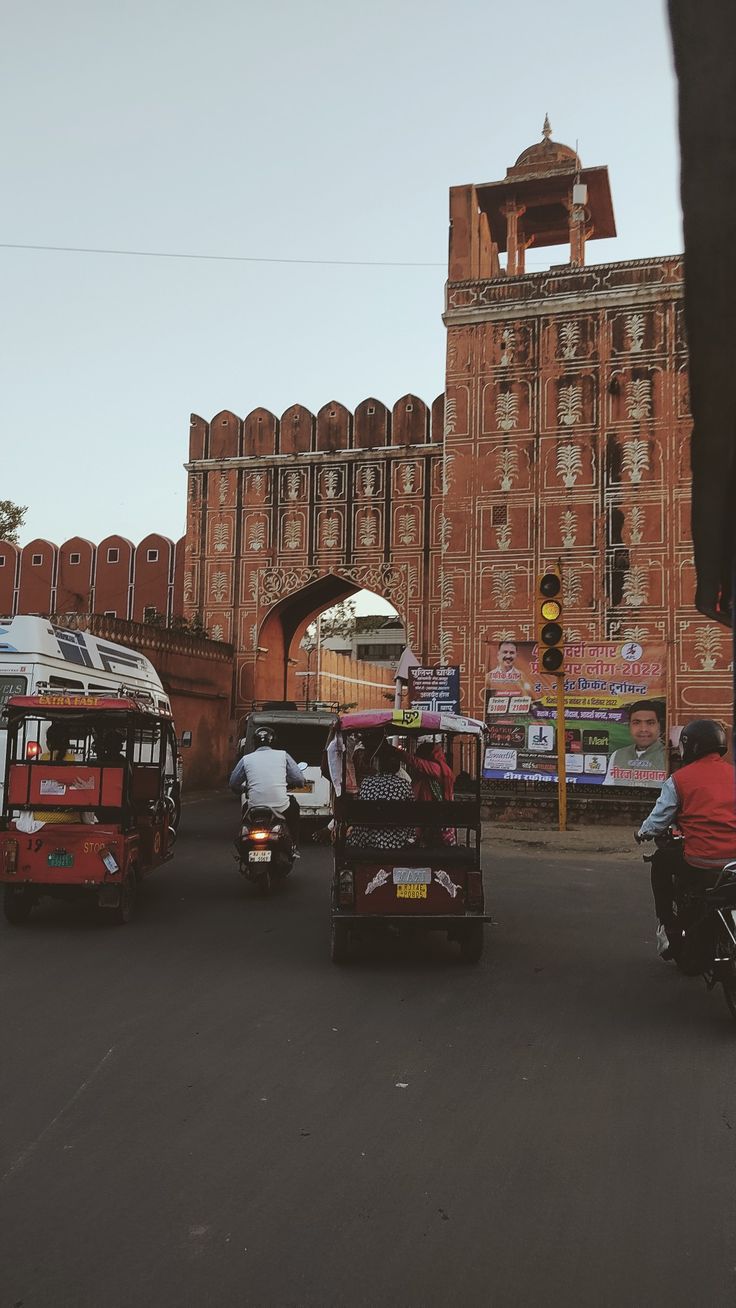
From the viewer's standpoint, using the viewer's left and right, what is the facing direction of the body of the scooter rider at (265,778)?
facing away from the viewer

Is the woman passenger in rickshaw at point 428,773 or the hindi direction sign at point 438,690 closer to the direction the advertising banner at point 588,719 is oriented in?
the woman passenger in rickshaw

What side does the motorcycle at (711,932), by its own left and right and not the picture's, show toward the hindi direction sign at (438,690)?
front

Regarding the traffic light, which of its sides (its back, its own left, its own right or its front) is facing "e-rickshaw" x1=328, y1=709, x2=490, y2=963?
front

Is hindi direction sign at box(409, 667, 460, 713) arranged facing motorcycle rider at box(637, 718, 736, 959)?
yes

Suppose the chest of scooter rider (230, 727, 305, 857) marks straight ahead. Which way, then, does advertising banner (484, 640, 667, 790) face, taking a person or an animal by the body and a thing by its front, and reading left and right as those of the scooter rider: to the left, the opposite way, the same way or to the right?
the opposite way

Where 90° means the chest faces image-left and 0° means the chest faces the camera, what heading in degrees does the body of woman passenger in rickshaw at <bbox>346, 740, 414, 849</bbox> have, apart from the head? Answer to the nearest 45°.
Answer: approximately 180°

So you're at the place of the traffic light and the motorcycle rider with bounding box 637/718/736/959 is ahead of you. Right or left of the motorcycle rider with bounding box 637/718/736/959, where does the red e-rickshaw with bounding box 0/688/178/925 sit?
right

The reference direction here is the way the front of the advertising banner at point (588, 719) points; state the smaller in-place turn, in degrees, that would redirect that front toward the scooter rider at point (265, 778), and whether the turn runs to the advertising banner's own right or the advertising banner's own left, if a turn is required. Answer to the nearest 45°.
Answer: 0° — it already faces them

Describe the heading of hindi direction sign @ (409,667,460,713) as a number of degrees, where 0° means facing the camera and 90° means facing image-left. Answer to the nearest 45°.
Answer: approximately 0°

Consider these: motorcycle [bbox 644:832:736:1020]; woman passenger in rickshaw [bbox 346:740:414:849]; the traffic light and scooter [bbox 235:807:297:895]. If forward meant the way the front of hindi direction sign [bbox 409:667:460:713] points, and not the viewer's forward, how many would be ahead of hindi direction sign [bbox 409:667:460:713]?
4
